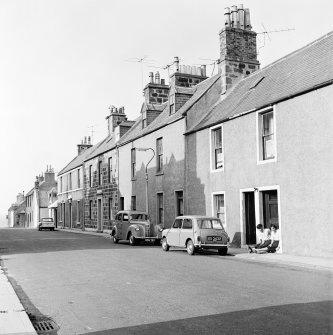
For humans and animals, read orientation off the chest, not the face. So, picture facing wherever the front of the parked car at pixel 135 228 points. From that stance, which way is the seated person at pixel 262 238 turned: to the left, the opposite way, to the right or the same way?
to the right

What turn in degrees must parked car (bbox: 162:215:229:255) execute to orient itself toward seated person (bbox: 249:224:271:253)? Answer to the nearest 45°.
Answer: approximately 135° to its right

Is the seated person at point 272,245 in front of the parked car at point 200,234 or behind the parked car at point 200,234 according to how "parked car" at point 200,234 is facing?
behind

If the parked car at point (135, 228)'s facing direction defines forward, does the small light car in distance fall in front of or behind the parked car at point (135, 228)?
behind

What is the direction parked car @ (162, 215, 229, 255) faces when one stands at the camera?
facing away from the viewer and to the left of the viewer

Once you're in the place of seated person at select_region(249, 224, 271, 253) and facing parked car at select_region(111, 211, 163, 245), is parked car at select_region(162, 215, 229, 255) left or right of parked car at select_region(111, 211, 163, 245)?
left

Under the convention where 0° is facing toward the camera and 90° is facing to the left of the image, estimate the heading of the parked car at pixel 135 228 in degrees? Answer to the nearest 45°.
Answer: approximately 315°

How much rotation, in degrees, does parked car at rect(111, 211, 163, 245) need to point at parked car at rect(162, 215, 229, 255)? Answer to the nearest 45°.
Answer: approximately 45° to its right

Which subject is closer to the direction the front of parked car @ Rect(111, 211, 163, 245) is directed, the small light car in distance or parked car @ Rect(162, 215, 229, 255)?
the parked car
